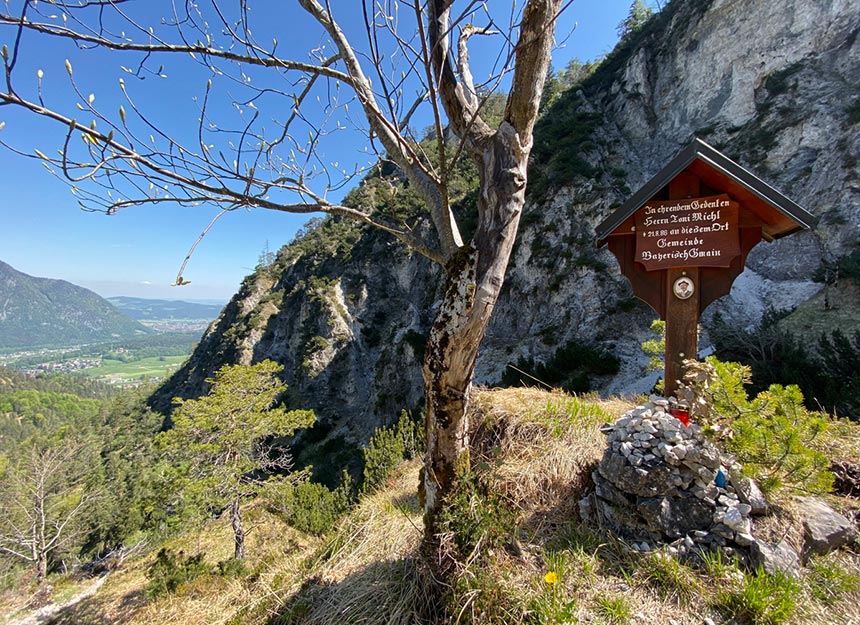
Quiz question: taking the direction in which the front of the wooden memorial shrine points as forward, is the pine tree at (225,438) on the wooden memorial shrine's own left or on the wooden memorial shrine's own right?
on the wooden memorial shrine's own right

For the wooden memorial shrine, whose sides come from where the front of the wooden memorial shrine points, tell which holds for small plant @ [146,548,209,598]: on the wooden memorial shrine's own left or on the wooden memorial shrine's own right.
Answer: on the wooden memorial shrine's own right

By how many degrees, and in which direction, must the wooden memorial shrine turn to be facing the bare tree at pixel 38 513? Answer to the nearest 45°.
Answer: approximately 90° to its right

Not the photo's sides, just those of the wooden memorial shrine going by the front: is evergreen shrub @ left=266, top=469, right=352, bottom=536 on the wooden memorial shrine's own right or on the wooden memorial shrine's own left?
on the wooden memorial shrine's own right

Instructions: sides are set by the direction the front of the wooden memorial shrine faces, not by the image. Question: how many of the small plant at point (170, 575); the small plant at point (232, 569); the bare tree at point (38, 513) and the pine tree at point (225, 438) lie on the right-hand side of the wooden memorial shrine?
4

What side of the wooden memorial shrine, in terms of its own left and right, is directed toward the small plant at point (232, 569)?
right

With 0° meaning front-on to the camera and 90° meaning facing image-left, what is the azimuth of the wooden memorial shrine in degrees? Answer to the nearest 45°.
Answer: approximately 0°
